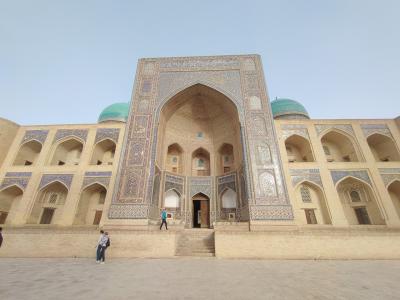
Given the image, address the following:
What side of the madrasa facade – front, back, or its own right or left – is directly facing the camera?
front

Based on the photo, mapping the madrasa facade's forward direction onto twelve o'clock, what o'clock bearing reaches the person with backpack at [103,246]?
The person with backpack is roughly at 1 o'clock from the madrasa facade.
